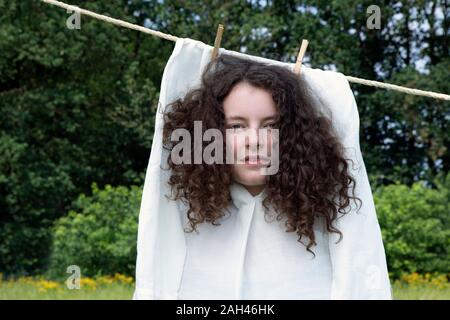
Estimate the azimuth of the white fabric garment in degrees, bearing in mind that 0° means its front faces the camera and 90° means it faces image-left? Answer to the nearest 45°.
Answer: approximately 0°
